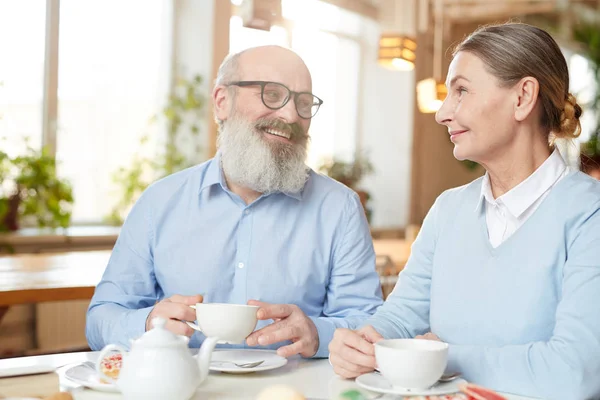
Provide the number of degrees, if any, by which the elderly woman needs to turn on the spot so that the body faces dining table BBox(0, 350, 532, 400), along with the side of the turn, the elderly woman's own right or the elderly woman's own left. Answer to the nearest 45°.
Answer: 0° — they already face it

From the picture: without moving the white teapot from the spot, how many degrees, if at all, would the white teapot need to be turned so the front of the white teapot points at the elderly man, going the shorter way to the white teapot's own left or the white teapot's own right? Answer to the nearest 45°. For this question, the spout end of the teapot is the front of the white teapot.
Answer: approximately 90° to the white teapot's own left

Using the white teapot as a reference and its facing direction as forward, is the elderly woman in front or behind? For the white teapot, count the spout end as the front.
in front

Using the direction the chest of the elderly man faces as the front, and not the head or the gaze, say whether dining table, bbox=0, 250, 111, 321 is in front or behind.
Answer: behind

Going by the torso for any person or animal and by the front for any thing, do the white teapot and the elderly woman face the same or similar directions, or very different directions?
very different directions

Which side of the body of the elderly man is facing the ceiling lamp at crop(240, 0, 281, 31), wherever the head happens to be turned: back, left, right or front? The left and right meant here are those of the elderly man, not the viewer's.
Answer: back

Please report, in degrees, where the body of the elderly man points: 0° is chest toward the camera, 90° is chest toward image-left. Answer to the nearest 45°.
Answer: approximately 0°

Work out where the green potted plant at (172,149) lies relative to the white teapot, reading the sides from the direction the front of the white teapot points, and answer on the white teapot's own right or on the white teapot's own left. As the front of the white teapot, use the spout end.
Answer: on the white teapot's own left

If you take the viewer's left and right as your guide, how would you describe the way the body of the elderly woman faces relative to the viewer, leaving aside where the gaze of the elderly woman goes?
facing the viewer and to the left of the viewer

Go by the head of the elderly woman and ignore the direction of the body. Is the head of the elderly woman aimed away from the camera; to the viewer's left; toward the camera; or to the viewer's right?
to the viewer's left

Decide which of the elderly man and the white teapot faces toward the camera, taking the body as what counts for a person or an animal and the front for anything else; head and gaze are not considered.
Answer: the elderly man

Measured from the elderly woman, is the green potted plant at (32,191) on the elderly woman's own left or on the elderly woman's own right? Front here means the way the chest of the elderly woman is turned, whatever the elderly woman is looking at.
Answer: on the elderly woman's own right

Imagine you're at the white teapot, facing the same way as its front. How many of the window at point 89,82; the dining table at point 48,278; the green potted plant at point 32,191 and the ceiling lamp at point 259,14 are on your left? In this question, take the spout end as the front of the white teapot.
4

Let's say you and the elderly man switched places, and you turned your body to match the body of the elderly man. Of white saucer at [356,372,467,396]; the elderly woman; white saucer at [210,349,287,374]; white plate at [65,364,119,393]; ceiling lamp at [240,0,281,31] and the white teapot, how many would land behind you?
1

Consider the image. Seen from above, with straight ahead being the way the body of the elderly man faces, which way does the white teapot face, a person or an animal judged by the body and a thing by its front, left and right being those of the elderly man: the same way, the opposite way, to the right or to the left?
to the left

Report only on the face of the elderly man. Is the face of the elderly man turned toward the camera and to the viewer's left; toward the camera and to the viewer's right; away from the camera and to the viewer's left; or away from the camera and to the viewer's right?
toward the camera and to the viewer's right

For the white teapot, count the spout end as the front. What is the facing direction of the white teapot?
to the viewer's right

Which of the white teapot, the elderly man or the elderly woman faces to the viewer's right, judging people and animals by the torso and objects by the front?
the white teapot

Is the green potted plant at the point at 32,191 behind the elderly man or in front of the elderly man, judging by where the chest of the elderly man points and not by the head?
behind
